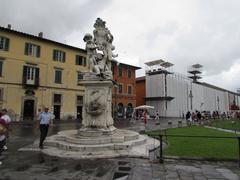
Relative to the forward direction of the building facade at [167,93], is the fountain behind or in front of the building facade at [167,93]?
in front

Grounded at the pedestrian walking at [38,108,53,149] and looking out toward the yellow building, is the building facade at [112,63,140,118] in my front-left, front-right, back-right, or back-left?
front-right

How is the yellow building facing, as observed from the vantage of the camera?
facing the viewer and to the right of the viewer

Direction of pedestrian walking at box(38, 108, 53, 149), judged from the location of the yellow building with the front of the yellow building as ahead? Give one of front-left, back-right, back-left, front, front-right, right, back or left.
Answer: front-right

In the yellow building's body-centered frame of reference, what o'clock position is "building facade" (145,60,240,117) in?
The building facade is roughly at 10 o'clock from the yellow building.

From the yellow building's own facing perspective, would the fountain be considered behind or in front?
in front

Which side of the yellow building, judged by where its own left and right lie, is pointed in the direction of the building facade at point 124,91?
left

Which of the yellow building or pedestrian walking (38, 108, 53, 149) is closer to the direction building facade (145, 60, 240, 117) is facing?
the pedestrian walking

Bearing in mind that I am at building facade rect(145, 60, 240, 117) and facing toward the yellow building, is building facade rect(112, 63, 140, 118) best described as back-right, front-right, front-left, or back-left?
front-right

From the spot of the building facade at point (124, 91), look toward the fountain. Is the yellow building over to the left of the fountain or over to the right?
right

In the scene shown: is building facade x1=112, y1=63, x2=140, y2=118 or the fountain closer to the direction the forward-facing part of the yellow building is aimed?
the fountain
